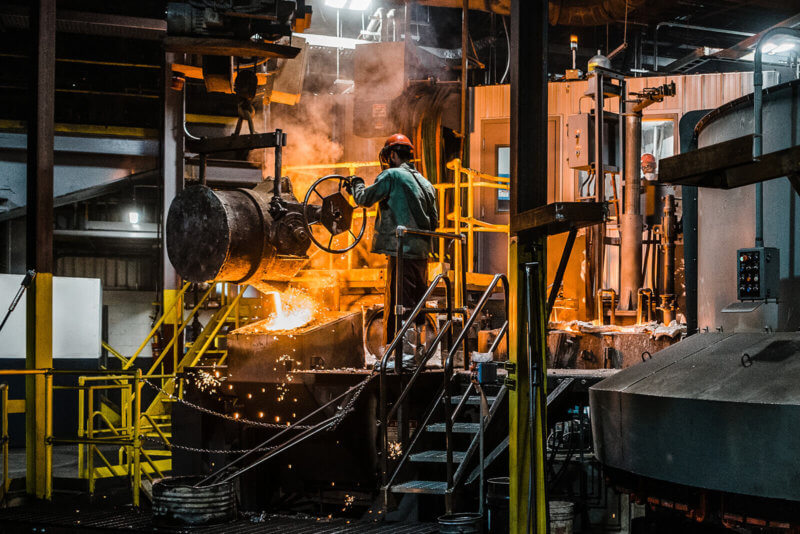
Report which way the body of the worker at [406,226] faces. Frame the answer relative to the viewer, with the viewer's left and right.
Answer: facing away from the viewer and to the left of the viewer

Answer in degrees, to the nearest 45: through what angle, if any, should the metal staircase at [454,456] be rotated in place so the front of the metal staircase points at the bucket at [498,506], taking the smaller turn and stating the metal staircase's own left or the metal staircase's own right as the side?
approximately 90° to the metal staircase's own left

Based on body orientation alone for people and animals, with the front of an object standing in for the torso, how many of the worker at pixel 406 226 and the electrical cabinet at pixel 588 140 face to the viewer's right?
0

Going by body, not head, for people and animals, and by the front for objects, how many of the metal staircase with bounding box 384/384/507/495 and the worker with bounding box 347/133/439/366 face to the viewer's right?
0

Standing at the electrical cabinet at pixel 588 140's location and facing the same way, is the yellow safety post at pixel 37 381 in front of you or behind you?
in front

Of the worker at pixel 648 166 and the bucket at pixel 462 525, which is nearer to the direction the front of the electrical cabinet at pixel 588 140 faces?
the bucket

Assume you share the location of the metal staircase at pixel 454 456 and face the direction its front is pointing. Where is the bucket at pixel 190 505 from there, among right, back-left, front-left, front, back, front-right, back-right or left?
front-right

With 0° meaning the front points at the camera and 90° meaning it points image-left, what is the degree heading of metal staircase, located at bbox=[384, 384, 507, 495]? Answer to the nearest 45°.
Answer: approximately 45°
